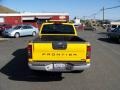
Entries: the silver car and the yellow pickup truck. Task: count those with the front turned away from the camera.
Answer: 1

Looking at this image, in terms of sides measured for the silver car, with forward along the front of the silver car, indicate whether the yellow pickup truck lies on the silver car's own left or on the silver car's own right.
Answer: on the silver car's own left

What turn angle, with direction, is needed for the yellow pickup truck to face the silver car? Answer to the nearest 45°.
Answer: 0° — it already faces it

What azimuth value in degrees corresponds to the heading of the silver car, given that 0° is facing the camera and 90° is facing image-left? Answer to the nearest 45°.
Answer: approximately 45°

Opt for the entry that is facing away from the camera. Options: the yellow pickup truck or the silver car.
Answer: the yellow pickup truck

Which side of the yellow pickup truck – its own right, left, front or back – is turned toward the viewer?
back
